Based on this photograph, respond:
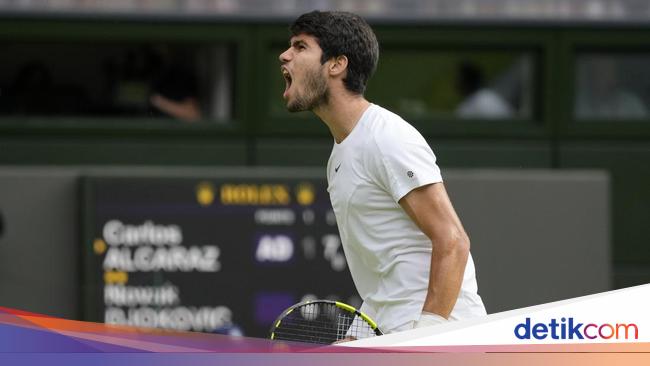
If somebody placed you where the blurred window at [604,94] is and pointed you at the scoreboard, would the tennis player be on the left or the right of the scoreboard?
left

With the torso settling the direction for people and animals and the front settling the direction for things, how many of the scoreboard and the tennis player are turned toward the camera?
1

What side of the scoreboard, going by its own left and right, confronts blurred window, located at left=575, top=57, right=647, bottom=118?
left

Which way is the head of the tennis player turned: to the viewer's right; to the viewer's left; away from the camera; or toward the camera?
to the viewer's left

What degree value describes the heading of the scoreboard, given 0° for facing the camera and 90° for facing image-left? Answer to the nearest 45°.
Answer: approximately 0°

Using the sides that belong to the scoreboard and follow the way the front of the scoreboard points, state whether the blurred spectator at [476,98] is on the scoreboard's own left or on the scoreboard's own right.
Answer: on the scoreboard's own left

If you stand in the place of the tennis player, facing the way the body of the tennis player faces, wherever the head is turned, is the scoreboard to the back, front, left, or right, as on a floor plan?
right

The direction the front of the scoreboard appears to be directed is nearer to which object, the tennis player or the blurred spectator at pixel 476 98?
the tennis player

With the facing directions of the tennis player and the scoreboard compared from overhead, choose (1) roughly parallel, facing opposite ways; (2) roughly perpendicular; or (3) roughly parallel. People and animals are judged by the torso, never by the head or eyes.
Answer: roughly perpendicular

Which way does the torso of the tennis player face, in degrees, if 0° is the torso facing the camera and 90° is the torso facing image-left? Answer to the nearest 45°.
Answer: approximately 90°
